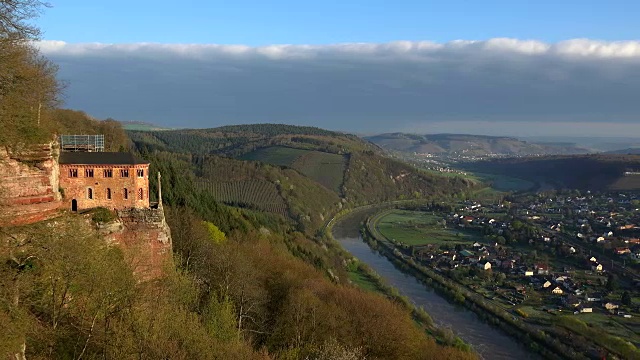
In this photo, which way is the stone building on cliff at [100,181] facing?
toward the camera
